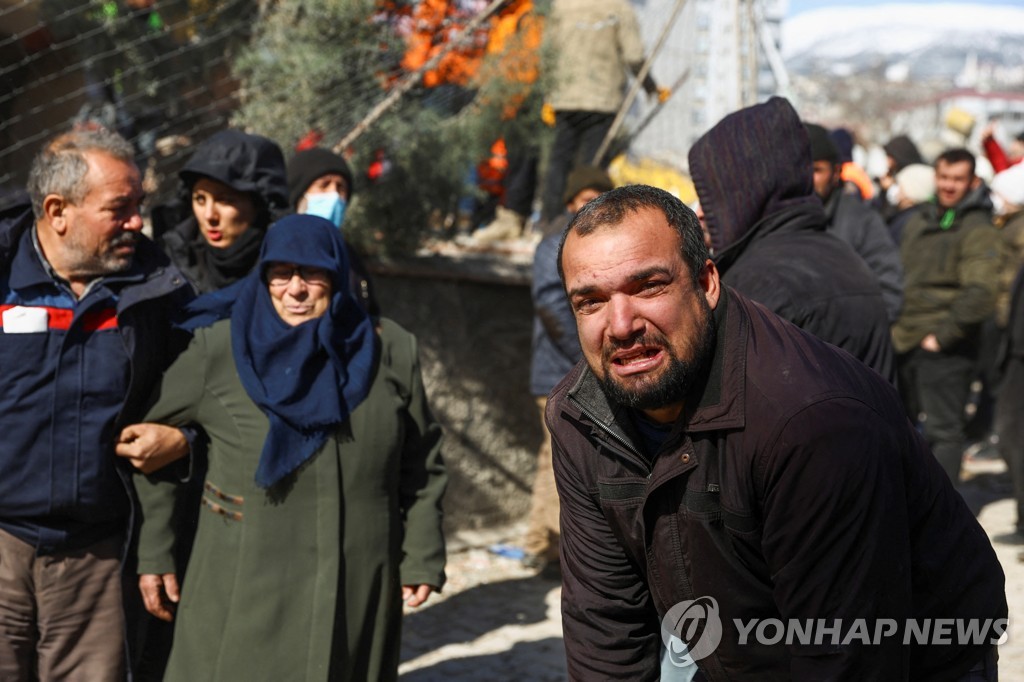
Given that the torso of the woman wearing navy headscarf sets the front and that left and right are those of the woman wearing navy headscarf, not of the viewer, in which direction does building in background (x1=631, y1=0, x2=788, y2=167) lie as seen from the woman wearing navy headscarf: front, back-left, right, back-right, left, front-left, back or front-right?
back-left

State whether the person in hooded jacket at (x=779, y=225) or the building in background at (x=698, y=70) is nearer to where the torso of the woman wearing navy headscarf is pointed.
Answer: the person in hooded jacket

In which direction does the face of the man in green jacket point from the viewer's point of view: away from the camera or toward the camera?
toward the camera

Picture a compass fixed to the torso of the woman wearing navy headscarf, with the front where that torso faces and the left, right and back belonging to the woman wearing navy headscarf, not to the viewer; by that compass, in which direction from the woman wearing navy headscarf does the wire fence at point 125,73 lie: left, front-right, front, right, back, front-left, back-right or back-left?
back

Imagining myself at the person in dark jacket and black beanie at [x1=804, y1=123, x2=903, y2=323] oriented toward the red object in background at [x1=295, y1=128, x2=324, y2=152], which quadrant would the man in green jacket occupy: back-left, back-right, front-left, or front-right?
back-right

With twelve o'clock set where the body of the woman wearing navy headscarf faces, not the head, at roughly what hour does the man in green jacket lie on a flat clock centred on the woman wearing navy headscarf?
The man in green jacket is roughly at 8 o'clock from the woman wearing navy headscarf.

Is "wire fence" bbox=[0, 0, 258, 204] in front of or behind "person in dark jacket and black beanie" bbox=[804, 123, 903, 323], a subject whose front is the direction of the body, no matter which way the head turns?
in front

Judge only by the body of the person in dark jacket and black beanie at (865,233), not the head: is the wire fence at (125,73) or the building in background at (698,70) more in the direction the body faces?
the wire fence

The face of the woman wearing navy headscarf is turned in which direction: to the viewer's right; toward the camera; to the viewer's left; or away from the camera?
toward the camera

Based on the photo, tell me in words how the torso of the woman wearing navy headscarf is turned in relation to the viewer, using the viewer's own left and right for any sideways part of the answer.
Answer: facing the viewer

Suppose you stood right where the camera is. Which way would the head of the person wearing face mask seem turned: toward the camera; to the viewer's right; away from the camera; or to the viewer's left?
toward the camera

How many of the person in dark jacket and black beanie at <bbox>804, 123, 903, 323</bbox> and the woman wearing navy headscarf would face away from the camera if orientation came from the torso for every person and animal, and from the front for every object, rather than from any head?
0

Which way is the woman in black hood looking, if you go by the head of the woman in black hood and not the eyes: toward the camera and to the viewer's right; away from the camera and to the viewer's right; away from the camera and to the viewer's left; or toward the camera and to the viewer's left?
toward the camera and to the viewer's left
